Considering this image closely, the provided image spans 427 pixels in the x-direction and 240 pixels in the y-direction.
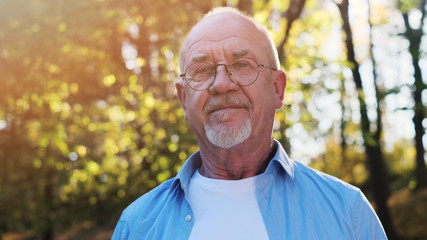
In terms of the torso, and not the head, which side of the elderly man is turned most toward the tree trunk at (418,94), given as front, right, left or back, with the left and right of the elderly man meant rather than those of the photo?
back

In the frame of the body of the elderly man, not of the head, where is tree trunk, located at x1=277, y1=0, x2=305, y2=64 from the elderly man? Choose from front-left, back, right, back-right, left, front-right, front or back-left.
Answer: back

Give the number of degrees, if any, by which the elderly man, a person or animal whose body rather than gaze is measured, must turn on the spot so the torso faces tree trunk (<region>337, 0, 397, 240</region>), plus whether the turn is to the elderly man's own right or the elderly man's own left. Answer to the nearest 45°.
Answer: approximately 180°

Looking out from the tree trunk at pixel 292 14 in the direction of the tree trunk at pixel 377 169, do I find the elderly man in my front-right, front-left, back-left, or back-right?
back-right

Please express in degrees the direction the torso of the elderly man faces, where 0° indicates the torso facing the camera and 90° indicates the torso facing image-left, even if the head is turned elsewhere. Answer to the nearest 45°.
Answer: approximately 0°
